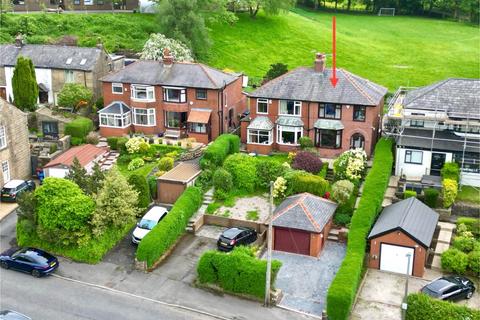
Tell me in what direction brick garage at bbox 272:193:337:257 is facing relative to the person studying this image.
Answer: facing the viewer

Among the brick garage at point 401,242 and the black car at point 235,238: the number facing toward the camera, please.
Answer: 1

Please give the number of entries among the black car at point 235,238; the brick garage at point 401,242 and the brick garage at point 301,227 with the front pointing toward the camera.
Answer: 2

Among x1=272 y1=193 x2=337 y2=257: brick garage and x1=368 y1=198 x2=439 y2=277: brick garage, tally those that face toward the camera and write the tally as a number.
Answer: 2

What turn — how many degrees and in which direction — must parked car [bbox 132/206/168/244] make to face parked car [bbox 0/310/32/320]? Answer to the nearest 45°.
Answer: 0° — it already faces it

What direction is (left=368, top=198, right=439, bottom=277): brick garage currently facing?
toward the camera

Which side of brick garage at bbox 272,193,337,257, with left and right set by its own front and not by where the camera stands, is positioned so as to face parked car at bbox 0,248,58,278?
right

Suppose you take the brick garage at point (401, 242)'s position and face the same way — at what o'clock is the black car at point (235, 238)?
The black car is roughly at 3 o'clock from the brick garage.

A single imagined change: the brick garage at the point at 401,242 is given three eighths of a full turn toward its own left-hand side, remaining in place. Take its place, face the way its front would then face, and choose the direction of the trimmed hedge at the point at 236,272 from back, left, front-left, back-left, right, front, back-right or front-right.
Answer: back

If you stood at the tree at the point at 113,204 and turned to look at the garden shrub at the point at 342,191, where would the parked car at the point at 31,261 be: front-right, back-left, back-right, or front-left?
back-right

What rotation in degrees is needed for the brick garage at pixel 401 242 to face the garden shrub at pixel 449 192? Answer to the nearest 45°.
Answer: approximately 135° to its left

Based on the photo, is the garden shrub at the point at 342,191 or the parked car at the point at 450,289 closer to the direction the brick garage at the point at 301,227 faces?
the parked car
